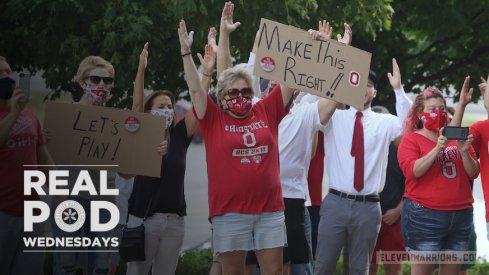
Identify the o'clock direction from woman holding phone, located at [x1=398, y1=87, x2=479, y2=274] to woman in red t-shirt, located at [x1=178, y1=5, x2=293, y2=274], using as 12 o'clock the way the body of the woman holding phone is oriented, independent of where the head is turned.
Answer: The woman in red t-shirt is roughly at 3 o'clock from the woman holding phone.

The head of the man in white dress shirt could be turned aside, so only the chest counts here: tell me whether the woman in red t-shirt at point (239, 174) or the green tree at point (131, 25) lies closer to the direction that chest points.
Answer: the woman in red t-shirt

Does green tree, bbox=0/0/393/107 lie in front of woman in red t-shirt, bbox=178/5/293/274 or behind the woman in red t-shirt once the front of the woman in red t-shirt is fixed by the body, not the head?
behind

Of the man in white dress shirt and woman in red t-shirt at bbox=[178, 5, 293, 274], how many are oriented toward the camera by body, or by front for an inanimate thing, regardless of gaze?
2

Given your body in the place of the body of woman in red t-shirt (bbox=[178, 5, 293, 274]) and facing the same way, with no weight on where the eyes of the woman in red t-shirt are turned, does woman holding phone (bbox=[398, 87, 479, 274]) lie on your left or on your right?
on your left

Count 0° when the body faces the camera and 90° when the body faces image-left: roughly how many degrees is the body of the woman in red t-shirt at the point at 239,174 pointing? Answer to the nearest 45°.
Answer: approximately 0°

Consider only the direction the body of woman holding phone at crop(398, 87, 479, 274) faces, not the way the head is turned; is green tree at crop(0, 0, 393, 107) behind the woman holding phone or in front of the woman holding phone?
behind
